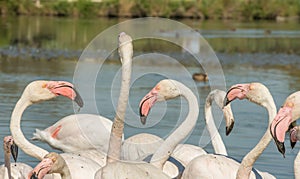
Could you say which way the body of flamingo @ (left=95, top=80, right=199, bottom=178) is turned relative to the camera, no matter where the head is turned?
to the viewer's right

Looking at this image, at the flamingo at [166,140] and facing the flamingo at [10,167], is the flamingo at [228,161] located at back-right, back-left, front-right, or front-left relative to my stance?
back-left

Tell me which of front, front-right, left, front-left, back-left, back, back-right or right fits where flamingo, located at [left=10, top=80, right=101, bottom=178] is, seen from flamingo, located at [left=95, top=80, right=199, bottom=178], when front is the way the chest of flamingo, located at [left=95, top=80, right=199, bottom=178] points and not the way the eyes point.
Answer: back
